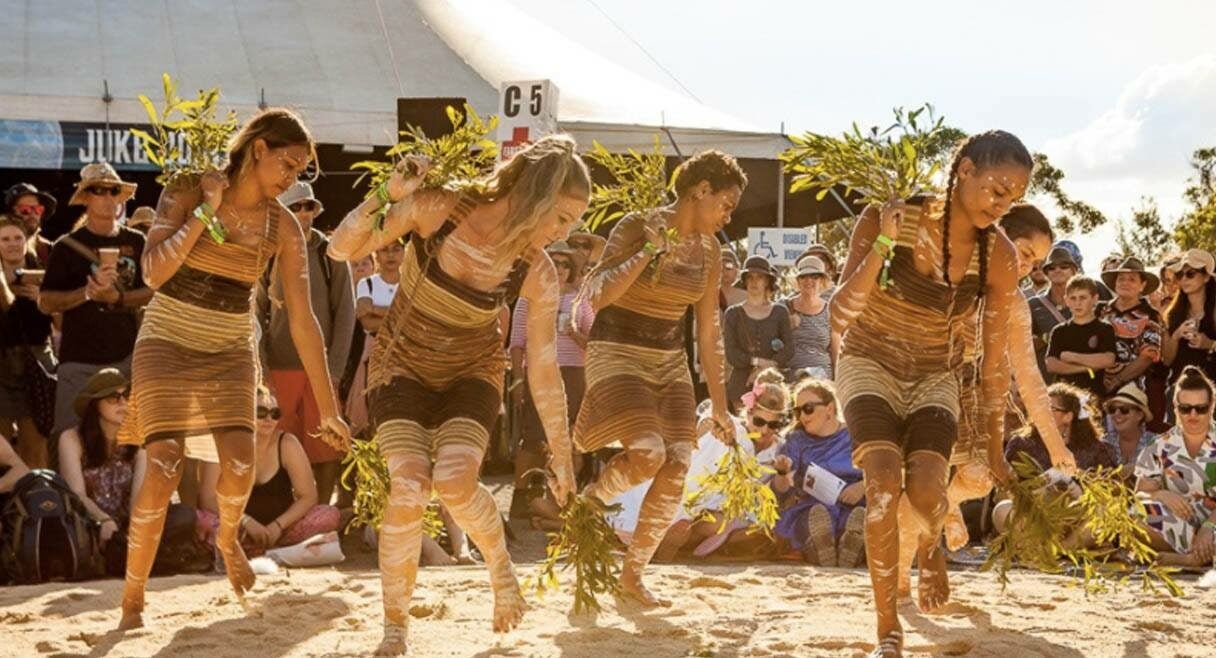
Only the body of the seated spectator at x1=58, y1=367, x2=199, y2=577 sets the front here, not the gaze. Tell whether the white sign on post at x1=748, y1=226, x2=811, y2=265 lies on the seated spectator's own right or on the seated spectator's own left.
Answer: on the seated spectator's own left

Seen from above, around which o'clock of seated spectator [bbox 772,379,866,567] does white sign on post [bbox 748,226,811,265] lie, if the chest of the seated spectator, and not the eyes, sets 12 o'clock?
The white sign on post is roughly at 6 o'clock from the seated spectator.

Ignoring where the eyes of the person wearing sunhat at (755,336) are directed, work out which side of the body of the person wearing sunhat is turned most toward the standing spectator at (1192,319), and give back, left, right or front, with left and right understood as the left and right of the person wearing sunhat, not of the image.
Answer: left

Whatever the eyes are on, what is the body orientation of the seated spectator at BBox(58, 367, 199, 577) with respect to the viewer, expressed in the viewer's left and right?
facing the viewer and to the right of the viewer

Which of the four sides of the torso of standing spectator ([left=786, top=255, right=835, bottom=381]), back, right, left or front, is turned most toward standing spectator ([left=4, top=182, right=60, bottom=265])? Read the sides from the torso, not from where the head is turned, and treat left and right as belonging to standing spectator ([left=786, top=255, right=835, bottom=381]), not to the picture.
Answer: right

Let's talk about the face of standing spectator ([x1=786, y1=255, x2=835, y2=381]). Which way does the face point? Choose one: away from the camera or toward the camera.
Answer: toward the camera

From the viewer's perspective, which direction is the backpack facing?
toward the camera

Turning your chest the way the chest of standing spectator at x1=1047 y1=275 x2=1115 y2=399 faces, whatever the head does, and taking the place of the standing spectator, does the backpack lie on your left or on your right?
on your right

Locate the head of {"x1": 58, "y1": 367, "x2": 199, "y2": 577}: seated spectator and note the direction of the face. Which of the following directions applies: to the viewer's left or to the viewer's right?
to the viewer's right

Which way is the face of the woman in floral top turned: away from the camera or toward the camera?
toward the camera

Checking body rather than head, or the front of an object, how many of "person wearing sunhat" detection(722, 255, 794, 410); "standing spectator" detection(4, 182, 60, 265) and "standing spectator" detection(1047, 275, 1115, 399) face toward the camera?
3

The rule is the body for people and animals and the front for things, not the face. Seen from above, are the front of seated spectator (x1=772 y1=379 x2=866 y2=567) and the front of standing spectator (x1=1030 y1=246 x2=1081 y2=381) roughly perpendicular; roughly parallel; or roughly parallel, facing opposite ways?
roughly parallel

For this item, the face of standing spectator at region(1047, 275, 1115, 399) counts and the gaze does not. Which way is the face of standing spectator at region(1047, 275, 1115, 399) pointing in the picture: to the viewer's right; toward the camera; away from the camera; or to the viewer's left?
toward the camera

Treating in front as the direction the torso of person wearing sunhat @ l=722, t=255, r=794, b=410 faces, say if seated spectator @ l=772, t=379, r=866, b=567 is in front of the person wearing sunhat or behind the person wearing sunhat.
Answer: in front

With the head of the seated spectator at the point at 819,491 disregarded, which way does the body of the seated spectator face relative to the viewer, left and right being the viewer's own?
facing the viewer

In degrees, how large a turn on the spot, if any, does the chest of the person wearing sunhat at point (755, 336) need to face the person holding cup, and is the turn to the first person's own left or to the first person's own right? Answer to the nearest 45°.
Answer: approximately 45° to the first person's own right
